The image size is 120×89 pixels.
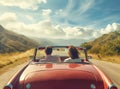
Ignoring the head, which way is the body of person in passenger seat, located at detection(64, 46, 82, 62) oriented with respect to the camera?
away from the camera

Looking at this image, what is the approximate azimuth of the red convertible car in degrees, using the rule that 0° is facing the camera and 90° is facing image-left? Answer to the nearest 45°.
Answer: approximately 180°
